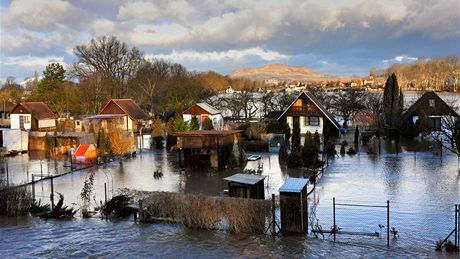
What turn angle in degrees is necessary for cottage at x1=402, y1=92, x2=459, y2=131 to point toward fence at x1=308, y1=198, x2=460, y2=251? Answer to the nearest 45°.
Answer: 0° — it already faces it

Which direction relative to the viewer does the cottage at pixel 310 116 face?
toward the camera

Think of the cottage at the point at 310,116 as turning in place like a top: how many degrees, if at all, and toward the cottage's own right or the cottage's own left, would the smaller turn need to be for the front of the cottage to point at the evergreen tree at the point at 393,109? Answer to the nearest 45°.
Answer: approximately 90° to the cottage's own left

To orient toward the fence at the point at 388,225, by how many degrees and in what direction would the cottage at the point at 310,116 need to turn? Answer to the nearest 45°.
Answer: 0° — it already faces it

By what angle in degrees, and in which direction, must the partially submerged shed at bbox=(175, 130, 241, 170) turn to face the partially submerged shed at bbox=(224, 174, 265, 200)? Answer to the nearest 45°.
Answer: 0° — it already faces it

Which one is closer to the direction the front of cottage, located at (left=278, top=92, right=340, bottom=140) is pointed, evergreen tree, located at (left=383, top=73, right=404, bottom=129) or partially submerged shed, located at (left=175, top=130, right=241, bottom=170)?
the partially submerged shed

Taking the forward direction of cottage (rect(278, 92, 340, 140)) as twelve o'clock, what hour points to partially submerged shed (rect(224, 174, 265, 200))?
The partially submerged shed is roughly at 12 o'clock from the cottage.

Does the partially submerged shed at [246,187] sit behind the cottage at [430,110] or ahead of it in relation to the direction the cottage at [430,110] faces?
ahead

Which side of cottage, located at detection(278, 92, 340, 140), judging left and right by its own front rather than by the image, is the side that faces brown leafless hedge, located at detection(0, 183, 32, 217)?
front

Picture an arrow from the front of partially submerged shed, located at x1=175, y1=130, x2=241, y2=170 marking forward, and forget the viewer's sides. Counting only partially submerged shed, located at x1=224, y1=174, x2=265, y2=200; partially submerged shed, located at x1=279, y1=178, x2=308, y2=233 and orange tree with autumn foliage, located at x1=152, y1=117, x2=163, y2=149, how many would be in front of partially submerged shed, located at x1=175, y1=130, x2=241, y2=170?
2

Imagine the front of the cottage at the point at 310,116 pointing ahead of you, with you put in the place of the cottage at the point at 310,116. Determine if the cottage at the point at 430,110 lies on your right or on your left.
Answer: on your left

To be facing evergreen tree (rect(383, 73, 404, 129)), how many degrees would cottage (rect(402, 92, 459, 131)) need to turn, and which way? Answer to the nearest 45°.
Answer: approximately 90° to its right

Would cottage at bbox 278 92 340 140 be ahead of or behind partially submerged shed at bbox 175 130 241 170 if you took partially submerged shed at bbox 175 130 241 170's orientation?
behind

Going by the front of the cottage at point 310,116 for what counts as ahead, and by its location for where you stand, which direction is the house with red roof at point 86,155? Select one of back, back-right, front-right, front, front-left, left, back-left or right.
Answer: front-right

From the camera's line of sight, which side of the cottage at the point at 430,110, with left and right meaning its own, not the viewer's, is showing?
front

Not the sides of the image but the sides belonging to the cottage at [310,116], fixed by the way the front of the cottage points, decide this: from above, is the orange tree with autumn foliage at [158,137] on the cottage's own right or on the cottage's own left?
on the cottage's own right
